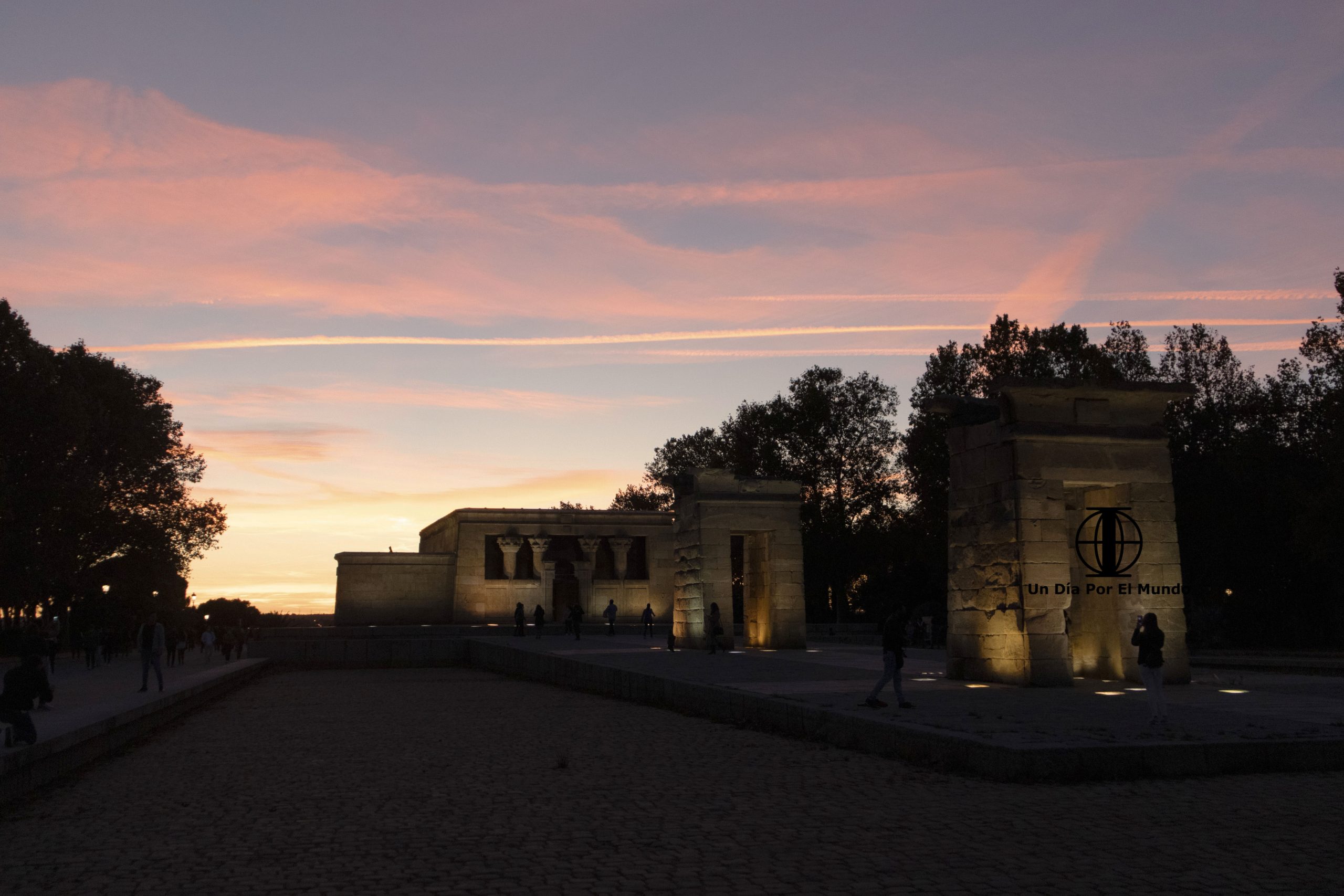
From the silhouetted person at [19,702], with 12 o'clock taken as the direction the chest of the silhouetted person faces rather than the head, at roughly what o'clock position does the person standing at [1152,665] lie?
The person standing is roughly at 1 o'clock from the silhouetted person.

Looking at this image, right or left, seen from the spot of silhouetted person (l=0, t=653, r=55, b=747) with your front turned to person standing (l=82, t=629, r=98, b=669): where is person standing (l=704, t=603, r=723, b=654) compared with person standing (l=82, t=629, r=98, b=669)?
right

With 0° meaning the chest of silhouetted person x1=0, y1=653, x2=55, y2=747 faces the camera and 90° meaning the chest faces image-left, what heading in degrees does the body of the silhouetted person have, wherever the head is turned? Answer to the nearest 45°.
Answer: approximately 270°

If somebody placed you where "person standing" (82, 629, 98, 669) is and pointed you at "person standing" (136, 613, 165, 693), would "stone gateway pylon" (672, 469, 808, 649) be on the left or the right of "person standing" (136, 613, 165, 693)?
left

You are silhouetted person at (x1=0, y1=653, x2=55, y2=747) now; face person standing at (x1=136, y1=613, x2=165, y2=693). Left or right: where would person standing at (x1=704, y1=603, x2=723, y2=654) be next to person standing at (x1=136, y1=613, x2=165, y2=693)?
right

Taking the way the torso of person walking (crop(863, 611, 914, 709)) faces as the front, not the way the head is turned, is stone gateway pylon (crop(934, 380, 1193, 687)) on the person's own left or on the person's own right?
on the person's own left

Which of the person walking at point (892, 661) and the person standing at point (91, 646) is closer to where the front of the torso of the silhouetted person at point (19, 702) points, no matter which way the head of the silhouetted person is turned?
the person walking
